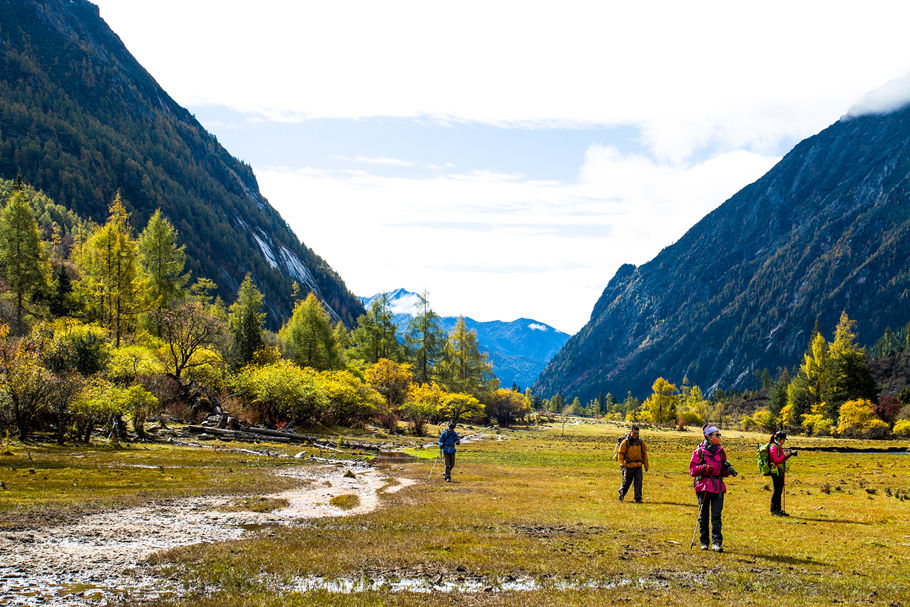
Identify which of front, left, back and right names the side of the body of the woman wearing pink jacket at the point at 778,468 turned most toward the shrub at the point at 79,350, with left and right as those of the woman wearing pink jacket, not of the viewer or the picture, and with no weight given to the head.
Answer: back

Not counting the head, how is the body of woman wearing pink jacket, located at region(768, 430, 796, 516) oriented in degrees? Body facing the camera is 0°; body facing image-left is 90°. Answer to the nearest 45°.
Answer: approximately 270°

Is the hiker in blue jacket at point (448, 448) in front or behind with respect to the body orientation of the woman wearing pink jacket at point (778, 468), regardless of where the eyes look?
behind

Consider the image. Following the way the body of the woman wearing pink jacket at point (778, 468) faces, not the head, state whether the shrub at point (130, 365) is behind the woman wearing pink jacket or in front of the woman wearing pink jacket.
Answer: behind
